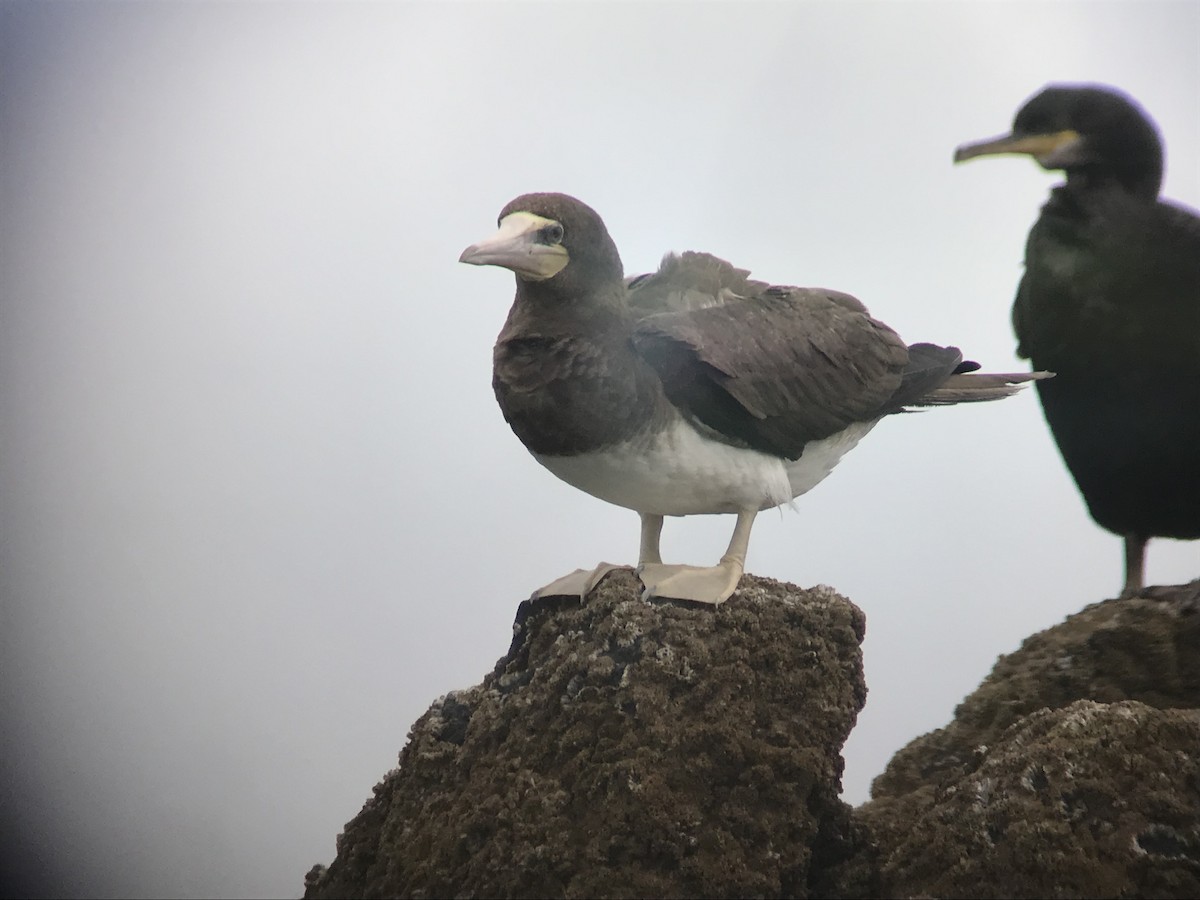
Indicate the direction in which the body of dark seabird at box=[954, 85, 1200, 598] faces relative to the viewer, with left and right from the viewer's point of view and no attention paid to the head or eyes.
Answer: facing to the left of the viewer
